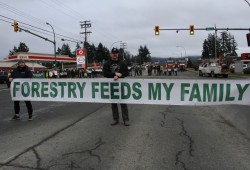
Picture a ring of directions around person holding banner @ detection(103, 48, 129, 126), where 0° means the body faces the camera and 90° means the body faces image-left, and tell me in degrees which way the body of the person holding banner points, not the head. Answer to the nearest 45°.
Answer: approximately 0°

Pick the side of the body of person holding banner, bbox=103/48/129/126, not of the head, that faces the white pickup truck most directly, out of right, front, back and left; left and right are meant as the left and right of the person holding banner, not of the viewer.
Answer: back
